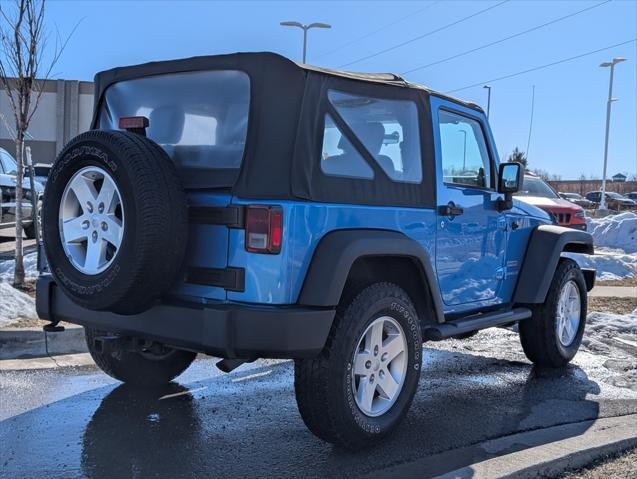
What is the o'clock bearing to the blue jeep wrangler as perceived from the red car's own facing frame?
The blue jeep wrangler is roughly at 2 o'clock from the red car.

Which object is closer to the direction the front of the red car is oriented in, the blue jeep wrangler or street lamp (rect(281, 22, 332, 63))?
the blue jeep wrangler

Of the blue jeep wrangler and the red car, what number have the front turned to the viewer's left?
0

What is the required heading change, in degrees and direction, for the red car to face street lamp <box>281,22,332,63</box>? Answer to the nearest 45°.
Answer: approximately 180°

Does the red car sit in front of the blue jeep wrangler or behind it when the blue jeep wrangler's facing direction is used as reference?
in front

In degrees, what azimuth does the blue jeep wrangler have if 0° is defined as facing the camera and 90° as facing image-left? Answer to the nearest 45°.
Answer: approximately 225°

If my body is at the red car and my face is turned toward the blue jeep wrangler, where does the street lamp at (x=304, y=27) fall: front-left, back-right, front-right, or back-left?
back-right

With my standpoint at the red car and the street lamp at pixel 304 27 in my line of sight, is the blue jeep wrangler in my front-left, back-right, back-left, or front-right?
back-left

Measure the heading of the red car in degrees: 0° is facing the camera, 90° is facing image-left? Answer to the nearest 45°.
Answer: approximately 315°
